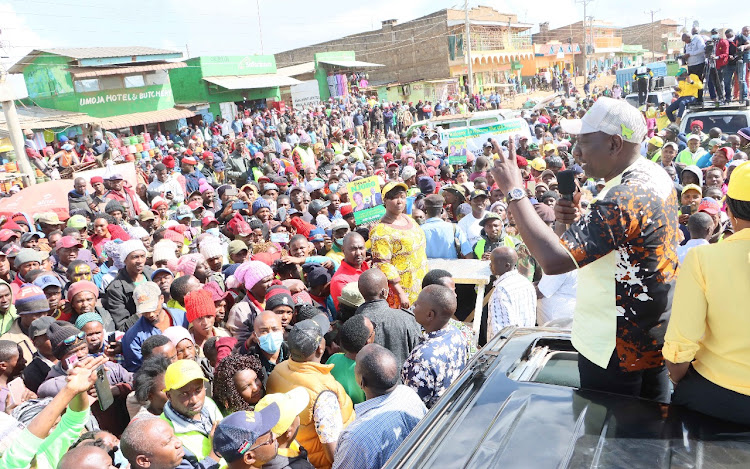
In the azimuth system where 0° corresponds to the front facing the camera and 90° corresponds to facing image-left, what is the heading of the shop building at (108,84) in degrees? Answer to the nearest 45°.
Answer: approximately 315°

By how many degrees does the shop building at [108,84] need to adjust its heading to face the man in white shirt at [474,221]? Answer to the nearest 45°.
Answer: approximately 45° to its right

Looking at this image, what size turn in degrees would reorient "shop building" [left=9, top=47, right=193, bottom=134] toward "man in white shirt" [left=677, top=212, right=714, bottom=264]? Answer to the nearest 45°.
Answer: approximately 45° to its right

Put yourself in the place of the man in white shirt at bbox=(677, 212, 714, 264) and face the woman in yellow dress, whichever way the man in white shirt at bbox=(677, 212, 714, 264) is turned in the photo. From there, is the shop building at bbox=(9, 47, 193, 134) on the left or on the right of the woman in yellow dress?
right

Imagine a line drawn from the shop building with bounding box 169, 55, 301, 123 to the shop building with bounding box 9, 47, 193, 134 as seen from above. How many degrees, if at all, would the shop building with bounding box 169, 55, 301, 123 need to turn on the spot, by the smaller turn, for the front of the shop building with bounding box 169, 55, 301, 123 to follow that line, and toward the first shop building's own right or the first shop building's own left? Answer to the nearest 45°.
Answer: approximately 90° to the first shop building's own right

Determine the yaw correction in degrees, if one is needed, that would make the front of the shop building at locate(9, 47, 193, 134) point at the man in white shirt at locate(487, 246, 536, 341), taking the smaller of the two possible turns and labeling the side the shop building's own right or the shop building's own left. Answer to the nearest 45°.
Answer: approximately 45° to the shop building's own right

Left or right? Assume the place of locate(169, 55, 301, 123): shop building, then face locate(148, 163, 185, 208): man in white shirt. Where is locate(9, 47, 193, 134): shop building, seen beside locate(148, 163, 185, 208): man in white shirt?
right

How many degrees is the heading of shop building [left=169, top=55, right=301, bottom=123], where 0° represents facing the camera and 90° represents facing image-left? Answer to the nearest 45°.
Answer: approximately 315°

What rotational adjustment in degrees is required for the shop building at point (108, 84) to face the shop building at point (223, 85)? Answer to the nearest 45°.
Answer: approximately 90° to its left

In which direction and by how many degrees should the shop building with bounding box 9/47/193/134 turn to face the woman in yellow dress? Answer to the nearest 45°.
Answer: approximately 45° to its right

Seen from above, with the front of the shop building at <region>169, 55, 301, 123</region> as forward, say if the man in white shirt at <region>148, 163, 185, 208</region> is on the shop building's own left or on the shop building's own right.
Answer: on the shop building's own right
